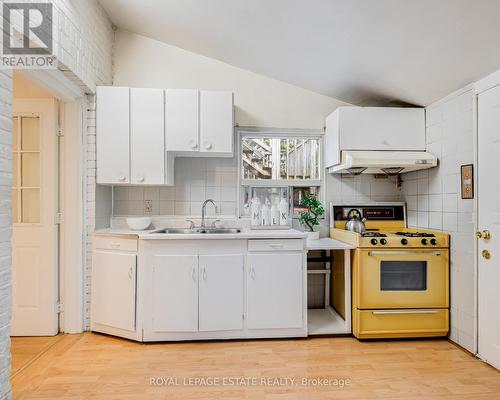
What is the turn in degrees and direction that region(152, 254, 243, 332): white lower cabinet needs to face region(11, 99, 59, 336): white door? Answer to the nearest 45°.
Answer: approximately 90° to its right

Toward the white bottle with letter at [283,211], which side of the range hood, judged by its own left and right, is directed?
right

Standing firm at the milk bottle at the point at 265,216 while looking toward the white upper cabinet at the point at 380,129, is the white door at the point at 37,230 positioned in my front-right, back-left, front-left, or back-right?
back-right

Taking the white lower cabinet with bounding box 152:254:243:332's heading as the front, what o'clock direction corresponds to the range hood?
The range hood is roughly at 9 o'clock from the white lower cabinet.

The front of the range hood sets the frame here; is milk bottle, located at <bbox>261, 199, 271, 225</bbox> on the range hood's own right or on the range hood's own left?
on the range hood's own right

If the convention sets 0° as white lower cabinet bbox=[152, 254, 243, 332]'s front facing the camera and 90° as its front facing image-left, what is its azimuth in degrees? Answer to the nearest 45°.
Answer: approximately 0°

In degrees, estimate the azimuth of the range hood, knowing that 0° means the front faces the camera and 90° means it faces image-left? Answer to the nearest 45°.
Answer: approximately 0°

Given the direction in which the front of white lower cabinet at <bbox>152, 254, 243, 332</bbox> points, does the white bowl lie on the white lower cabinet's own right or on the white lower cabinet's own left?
on the white lower cabinet's own right

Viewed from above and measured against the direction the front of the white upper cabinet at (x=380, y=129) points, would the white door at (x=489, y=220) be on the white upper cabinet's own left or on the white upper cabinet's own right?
on the white upper cabinet's own left

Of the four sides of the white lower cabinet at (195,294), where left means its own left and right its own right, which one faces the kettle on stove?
left

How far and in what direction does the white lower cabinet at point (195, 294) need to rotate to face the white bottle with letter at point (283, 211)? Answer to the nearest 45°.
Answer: approximately 135° to its left
